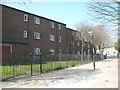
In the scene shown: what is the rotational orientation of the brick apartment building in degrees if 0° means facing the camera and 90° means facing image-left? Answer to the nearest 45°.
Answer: approximately 315°
